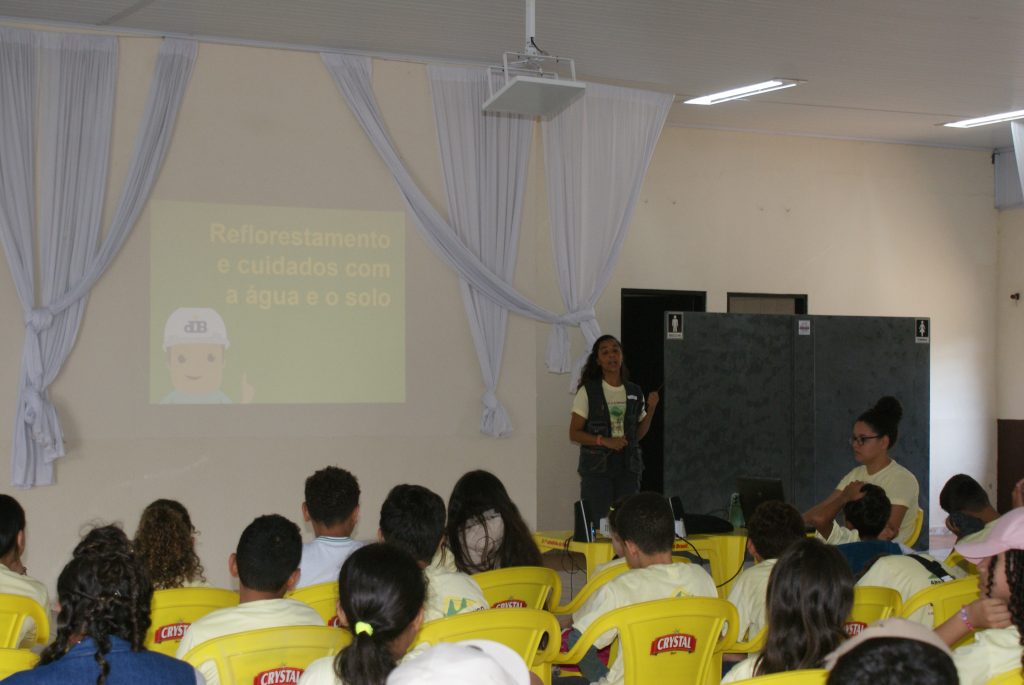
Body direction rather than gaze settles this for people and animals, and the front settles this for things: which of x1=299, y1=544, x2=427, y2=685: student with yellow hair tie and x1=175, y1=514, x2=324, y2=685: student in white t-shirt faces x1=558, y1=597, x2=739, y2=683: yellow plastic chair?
the student with yellow hair tie

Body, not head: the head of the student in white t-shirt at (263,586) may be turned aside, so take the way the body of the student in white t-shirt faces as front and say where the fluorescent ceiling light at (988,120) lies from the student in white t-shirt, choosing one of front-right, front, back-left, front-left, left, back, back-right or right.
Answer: front-right

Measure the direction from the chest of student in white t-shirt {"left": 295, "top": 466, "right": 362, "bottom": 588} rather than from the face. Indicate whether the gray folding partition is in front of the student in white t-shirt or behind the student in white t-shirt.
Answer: in front

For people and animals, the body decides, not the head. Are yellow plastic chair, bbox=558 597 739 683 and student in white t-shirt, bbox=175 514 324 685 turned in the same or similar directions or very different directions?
same or similar directions

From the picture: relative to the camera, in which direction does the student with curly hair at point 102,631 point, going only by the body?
away from the camera

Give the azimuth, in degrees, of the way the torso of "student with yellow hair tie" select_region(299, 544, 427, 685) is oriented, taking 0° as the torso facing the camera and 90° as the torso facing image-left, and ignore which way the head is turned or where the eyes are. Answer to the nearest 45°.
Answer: approximately 225°

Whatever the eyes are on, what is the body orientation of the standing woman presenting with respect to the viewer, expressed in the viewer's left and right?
facing the viewer

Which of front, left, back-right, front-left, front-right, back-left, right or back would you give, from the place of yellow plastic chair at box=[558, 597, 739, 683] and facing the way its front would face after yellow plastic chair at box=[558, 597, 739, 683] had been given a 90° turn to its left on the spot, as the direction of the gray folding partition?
back-right

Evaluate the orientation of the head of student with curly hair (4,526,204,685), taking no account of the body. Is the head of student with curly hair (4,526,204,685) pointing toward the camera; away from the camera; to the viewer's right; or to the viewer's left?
away from the camera

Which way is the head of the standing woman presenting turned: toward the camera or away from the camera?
toward the camera

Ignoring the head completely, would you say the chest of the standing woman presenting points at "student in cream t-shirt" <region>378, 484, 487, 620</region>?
yes

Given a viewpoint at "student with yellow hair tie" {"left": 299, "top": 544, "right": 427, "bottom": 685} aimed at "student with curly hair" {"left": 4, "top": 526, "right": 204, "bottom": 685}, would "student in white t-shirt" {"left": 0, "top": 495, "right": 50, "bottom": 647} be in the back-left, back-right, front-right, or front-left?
front-right

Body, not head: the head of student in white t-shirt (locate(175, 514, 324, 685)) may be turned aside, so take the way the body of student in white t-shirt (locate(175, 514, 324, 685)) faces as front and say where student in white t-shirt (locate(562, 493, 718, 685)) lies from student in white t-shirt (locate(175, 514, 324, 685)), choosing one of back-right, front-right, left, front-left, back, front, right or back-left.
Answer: right

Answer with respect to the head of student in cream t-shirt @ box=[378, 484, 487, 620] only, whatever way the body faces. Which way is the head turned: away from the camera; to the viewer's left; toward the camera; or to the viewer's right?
away from the camera
